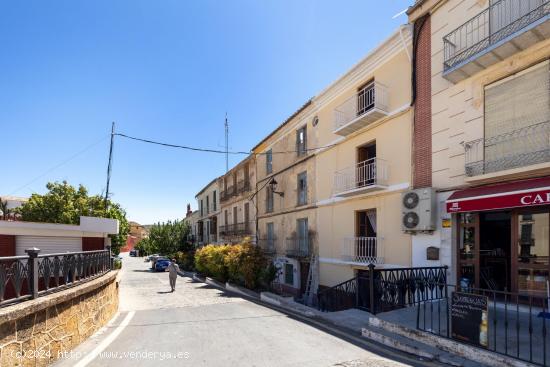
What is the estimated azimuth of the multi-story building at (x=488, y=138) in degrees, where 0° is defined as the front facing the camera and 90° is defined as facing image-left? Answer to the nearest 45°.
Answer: approximately 45°

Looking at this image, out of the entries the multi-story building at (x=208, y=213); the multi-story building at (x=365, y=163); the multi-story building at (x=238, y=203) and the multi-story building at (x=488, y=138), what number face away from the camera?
0

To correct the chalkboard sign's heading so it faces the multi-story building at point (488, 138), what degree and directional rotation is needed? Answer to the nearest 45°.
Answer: approximately 135° to its right

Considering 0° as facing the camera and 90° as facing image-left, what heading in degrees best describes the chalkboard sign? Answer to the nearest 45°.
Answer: approximately 45°

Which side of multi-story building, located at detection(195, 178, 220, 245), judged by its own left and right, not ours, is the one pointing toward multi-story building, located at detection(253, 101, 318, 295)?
left

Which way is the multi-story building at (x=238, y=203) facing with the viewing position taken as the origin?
facing the viewer and to the left of the viewer

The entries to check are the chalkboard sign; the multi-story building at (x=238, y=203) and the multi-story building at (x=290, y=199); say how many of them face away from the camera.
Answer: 0

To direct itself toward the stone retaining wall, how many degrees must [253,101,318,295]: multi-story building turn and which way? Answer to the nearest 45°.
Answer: approximately 45° to its left

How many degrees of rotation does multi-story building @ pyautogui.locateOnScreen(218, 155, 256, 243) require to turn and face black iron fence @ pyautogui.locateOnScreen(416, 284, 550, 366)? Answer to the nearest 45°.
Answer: approximately 45° to its left

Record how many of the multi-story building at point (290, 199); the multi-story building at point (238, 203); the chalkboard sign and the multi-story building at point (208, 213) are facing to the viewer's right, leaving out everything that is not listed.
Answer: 0

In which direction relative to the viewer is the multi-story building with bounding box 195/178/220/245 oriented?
to the viewer's left

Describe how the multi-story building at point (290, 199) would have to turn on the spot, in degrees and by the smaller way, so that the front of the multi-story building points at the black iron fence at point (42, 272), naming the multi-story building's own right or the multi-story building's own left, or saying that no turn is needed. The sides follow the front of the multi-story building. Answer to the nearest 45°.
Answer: approximately 45° to the multi-story building's own left

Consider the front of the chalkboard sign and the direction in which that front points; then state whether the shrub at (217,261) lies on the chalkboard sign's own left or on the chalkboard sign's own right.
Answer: on the chalkboard sign's own right
